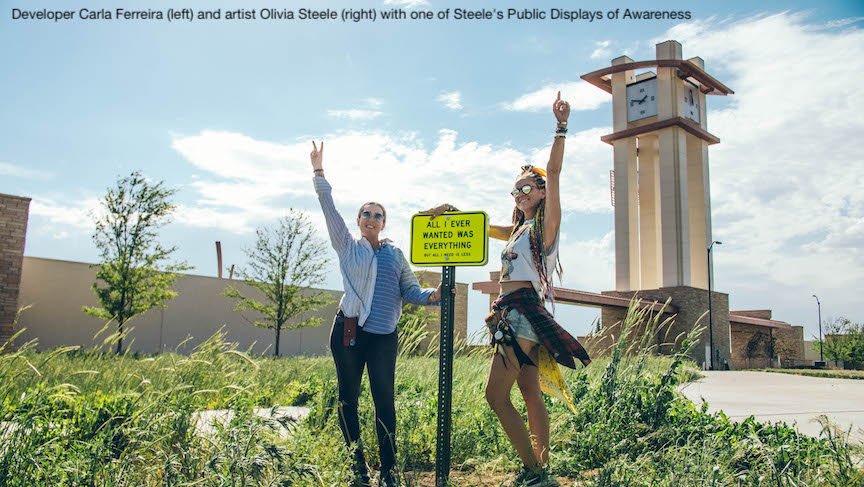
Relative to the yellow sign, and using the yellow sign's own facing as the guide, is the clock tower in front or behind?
behind

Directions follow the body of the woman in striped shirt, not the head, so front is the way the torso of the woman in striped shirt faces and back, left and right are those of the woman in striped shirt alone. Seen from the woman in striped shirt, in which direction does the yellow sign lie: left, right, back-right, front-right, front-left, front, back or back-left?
front-left

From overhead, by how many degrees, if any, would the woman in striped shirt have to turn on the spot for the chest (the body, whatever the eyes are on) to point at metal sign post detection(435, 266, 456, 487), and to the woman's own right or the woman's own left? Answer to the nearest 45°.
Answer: approximately 45° to the woman's own left

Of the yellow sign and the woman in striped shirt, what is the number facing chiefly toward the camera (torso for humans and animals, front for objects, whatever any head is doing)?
2

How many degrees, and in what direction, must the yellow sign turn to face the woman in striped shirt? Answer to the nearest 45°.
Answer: approximately 135° to its right

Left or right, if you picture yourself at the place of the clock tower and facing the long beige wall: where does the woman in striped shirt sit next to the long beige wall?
left

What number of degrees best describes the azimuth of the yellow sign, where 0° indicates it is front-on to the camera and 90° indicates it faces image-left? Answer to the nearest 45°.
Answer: approximately 0°

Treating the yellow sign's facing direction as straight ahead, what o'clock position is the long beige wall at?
The long beige wall is roughly at 5 o'clock from the yellow sign.
